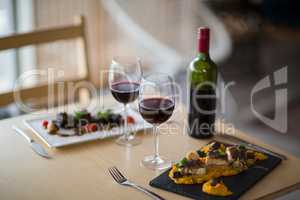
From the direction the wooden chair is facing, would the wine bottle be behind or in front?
in front

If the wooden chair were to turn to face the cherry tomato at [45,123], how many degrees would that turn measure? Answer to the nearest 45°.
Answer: approximately 45° to its right

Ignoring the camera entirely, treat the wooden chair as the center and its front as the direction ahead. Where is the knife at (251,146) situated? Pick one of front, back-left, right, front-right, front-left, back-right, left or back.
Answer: front

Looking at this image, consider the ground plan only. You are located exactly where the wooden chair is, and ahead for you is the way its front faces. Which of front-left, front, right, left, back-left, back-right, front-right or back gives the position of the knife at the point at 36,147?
front-right

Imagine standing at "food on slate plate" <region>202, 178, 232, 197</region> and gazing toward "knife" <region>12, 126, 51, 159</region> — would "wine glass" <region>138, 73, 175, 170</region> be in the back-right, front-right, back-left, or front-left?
front-right

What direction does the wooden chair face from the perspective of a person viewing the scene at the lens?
facing the viewer and to the right of the viewer

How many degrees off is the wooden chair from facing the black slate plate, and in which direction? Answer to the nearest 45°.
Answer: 0° — it already faces it
